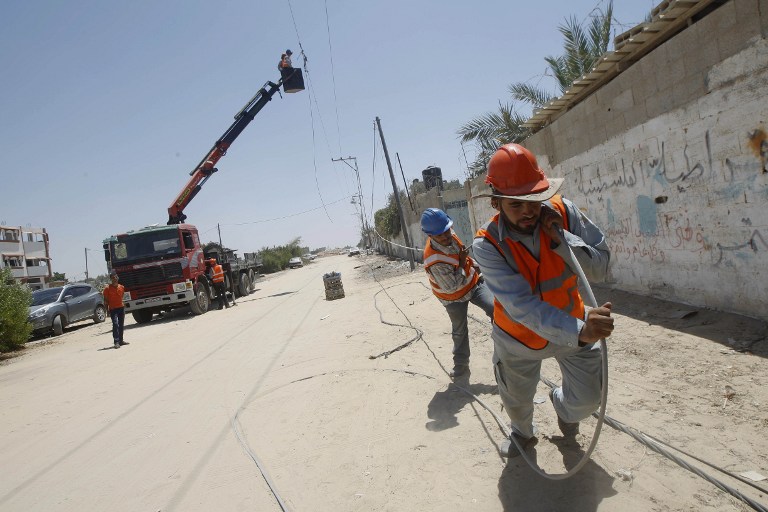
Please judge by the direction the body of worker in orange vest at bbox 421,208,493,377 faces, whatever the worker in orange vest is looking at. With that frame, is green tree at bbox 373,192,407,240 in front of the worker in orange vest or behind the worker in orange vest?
behind

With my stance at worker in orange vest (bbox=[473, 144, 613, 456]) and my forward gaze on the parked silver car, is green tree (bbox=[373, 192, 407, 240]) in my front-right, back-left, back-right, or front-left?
front-right

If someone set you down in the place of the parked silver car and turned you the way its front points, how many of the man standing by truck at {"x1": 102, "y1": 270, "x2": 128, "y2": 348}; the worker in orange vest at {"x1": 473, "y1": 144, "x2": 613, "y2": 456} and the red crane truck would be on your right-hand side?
0

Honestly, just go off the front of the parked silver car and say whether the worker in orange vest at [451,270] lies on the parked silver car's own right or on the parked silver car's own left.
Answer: on the parked silver car's own left

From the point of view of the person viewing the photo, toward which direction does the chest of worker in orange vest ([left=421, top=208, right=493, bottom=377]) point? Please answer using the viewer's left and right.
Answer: facing the viewer and to the right of the viewer

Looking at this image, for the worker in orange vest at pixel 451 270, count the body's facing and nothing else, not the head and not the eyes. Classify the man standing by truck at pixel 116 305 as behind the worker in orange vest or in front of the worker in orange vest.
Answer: behind

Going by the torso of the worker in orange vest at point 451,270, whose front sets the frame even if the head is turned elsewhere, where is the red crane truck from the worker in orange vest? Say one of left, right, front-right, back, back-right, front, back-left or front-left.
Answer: back

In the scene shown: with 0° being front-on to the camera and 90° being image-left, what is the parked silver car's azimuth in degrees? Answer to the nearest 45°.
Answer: approximately 45°

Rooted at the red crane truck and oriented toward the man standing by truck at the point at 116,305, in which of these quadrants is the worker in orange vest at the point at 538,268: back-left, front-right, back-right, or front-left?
front-left

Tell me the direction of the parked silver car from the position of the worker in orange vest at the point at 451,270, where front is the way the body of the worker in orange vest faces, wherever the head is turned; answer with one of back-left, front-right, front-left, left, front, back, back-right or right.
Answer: back

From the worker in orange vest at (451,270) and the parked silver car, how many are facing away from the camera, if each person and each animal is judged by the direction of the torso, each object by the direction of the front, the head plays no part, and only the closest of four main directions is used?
0
